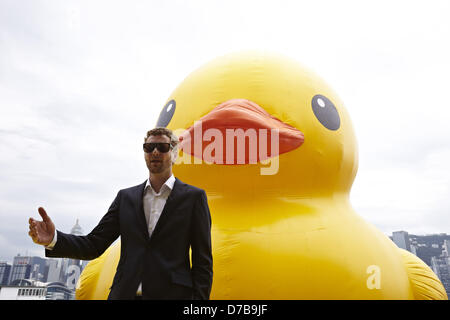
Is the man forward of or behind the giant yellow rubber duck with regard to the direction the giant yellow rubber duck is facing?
forward

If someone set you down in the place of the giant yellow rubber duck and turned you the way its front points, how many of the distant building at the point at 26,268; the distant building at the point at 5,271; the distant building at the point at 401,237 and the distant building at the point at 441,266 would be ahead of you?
0

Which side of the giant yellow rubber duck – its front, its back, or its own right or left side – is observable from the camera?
front

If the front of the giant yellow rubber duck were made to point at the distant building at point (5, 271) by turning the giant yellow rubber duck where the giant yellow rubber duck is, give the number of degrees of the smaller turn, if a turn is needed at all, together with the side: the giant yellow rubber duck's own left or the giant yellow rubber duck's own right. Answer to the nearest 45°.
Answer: approximately 135° to the giant yellow rubber duck's own right

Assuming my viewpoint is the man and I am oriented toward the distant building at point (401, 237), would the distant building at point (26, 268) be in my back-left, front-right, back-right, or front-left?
front-left

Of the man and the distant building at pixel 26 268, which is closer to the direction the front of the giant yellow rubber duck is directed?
the man

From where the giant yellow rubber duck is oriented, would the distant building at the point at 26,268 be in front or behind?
behind

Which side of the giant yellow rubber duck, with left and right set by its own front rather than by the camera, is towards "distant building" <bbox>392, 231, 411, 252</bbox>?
back

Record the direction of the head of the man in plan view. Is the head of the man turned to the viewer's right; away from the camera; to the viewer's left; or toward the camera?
toward the camera

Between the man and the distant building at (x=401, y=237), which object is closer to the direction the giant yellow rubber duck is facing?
the man

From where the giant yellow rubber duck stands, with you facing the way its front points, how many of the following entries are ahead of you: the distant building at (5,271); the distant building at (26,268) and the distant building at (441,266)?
0
